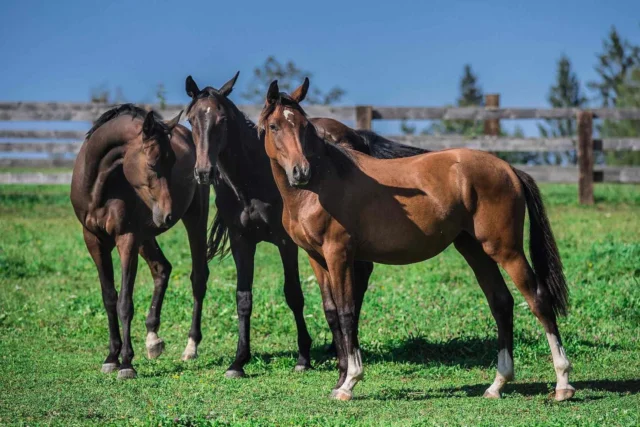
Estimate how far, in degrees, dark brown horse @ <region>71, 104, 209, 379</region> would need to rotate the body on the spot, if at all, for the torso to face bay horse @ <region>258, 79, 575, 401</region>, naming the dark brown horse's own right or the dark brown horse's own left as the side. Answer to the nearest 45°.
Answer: approximately 90° to the dark brown horse's own left

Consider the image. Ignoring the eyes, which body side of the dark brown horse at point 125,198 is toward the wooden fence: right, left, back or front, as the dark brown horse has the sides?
back

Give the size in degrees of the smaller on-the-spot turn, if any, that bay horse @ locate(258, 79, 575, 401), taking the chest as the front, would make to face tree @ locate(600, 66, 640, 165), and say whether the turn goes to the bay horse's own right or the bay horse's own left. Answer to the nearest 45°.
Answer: approximately 90° to the bay horse's own right

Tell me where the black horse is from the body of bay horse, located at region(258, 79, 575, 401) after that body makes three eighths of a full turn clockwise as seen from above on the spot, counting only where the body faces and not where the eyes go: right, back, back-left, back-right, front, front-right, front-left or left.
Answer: left

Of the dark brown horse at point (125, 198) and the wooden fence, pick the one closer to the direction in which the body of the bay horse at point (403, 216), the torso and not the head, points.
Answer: the dark brown horse

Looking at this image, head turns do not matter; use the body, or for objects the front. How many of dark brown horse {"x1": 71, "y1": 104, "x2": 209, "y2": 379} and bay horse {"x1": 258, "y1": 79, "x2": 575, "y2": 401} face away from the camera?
0

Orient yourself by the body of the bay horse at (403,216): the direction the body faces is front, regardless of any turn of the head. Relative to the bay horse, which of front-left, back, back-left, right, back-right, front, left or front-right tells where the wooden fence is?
right

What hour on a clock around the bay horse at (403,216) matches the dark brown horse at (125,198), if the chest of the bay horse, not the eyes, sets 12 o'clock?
The dark brown horse is roughly at 1 o'clock from the bay horse.

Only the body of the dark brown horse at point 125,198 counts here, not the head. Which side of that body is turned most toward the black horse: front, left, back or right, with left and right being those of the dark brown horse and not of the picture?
left

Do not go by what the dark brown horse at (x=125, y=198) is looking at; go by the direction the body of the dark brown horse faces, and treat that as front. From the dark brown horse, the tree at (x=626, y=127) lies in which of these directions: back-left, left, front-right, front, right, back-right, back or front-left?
back

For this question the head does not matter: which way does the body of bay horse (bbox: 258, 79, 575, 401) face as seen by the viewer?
to the viewer's left
